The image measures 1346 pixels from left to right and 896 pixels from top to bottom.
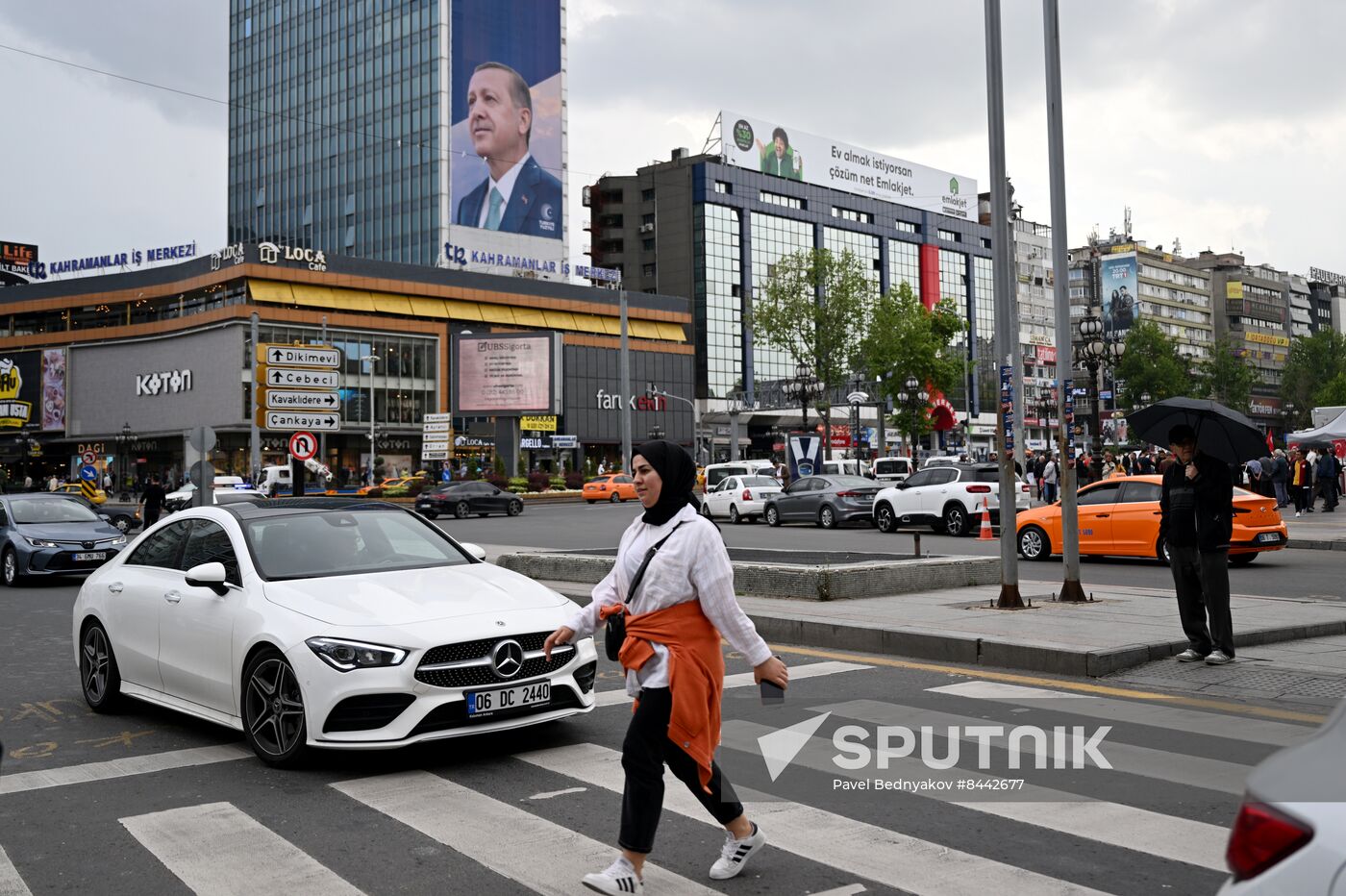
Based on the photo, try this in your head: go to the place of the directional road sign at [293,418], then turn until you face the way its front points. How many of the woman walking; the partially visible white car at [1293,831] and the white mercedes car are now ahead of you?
3

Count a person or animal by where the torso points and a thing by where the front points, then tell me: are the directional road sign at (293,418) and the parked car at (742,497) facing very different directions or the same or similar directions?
very different directions

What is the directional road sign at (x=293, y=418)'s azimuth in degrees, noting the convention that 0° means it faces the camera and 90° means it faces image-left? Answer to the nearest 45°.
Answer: approximately 0°

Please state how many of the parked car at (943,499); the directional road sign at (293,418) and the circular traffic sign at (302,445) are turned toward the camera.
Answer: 2

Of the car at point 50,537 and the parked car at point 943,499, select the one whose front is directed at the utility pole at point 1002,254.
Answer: the car at point 50,537

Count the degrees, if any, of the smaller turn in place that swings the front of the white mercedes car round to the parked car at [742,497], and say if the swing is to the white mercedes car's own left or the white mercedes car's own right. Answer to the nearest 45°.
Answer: approximately 90° to the white mercedes car's own left

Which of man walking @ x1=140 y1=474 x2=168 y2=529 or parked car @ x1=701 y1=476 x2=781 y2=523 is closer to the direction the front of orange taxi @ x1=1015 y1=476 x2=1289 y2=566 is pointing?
the parked car

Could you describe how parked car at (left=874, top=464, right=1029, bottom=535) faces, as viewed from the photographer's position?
facing away from the viewer and to the left of the viewer

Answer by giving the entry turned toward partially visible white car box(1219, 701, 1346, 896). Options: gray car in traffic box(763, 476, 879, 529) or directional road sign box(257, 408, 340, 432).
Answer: the directional road sign

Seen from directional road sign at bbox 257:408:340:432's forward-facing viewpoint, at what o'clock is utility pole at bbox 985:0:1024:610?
The utility pole is roughly at 11 o'clock from the directional road sign.
